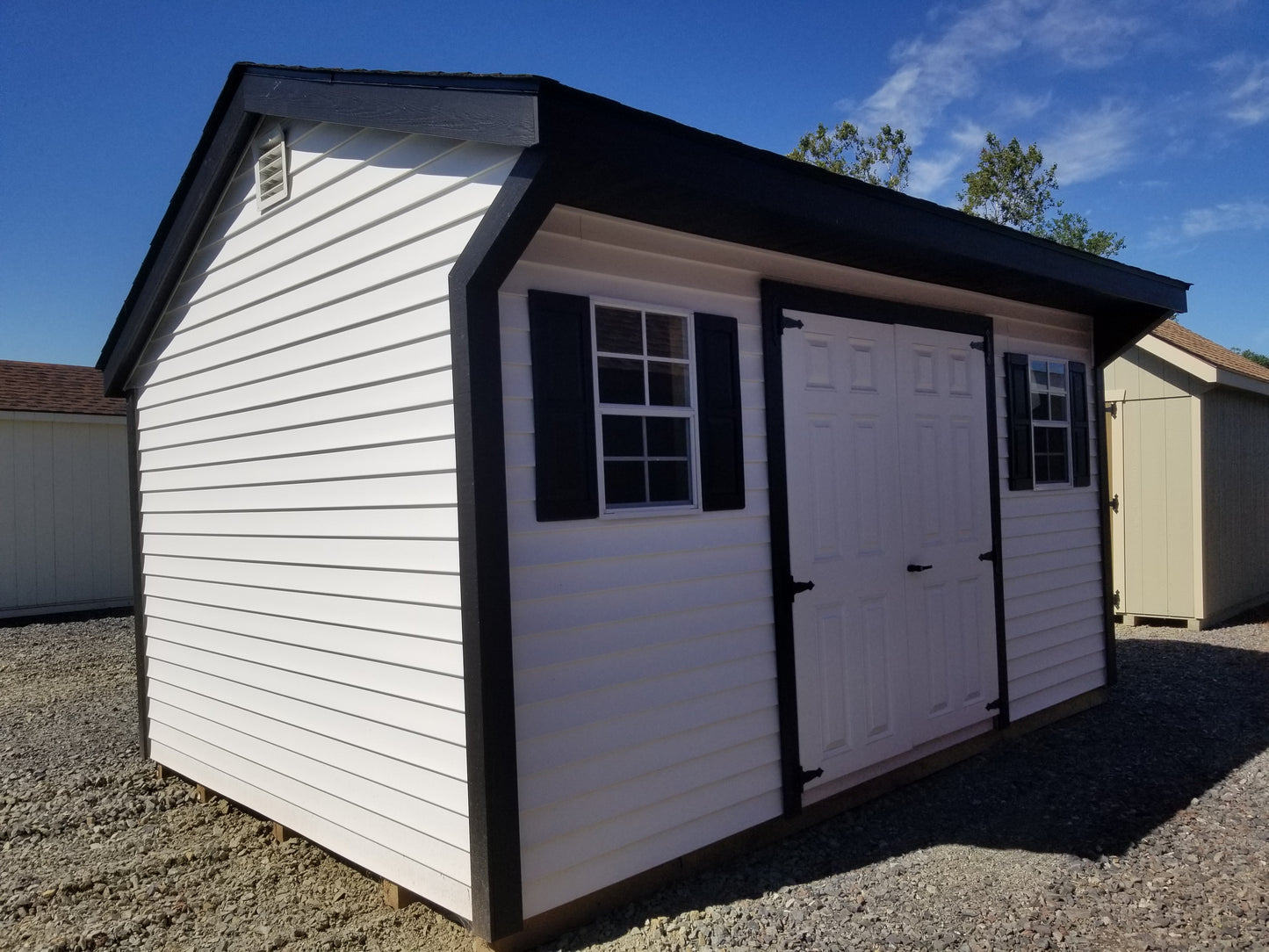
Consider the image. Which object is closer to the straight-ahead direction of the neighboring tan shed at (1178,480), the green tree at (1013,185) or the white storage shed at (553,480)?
the white storage shed

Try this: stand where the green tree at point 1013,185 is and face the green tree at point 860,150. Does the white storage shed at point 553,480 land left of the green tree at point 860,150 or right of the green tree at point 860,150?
left

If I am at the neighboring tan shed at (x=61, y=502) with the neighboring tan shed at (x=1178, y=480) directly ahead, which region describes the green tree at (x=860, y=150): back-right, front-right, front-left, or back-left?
front-left

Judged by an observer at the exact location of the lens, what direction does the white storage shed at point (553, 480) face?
facing the viewer and to the right of the viewer

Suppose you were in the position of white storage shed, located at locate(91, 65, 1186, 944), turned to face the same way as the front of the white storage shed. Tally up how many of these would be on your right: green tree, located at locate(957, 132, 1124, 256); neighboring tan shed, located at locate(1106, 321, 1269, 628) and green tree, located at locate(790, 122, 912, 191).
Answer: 0

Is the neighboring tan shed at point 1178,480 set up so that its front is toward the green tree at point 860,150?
no

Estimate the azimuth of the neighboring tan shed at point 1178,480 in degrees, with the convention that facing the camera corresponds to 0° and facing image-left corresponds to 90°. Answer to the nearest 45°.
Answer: approximately 45°

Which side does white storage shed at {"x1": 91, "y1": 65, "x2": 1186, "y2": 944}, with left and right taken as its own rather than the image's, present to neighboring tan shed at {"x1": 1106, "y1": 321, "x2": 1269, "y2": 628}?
left

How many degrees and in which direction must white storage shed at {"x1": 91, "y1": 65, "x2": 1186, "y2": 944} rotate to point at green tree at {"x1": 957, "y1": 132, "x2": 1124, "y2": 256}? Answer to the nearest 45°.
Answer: approximately 90° to its left

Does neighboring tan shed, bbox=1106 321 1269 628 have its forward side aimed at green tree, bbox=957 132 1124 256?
no

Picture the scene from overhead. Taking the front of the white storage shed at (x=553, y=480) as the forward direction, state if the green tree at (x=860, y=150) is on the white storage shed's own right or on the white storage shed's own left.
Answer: on the white storage shed's own left

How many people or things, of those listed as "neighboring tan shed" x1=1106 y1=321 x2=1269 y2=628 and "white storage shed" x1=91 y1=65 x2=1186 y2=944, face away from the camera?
0

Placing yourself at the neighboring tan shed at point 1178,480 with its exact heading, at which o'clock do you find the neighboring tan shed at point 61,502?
the neighboring tan shed at point 61,502 is roughly at 1 o'clock from the neighboring tan shed at point 1178,480.

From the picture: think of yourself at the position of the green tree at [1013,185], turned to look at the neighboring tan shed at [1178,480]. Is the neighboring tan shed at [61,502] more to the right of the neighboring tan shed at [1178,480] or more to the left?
right
